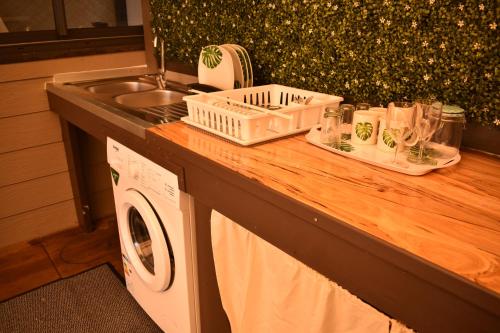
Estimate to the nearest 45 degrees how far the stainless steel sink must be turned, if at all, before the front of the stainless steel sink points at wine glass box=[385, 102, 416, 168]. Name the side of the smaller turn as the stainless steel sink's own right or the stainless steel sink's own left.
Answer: approximately 90° to the stainless steel sink's own left

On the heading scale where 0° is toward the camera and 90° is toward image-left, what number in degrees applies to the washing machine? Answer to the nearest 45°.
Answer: approximately 45°

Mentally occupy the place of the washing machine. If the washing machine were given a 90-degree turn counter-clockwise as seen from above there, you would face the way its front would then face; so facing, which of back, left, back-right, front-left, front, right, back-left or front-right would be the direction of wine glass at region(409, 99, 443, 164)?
front

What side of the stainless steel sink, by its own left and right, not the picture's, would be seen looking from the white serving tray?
left

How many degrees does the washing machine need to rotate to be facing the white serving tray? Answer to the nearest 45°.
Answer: approximately 90° to its left

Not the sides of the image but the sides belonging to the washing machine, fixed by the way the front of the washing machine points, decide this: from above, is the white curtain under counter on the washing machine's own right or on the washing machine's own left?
on the washing machine's own left

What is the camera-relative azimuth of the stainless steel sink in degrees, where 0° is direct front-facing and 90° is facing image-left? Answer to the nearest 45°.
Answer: approximately 45°

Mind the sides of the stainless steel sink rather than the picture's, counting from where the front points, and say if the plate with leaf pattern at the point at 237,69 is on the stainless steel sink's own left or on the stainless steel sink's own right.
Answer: on the stainless steel sink's own left

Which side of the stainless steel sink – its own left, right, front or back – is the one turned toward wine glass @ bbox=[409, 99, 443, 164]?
left

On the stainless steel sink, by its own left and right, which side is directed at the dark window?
right

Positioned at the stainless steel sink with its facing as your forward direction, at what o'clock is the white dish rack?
The white dish rack is roughly at 10 o'clock from the stainless steel sink.
